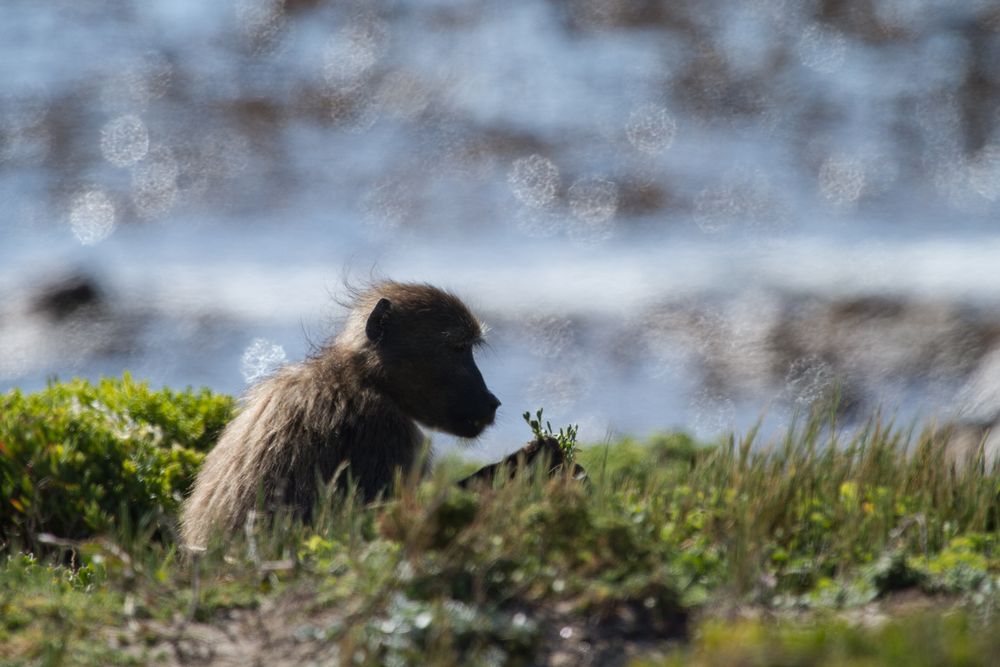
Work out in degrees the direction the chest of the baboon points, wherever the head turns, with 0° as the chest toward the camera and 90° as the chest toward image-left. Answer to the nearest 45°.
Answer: approximately 270°

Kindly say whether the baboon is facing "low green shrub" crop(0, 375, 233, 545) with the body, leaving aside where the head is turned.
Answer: no
